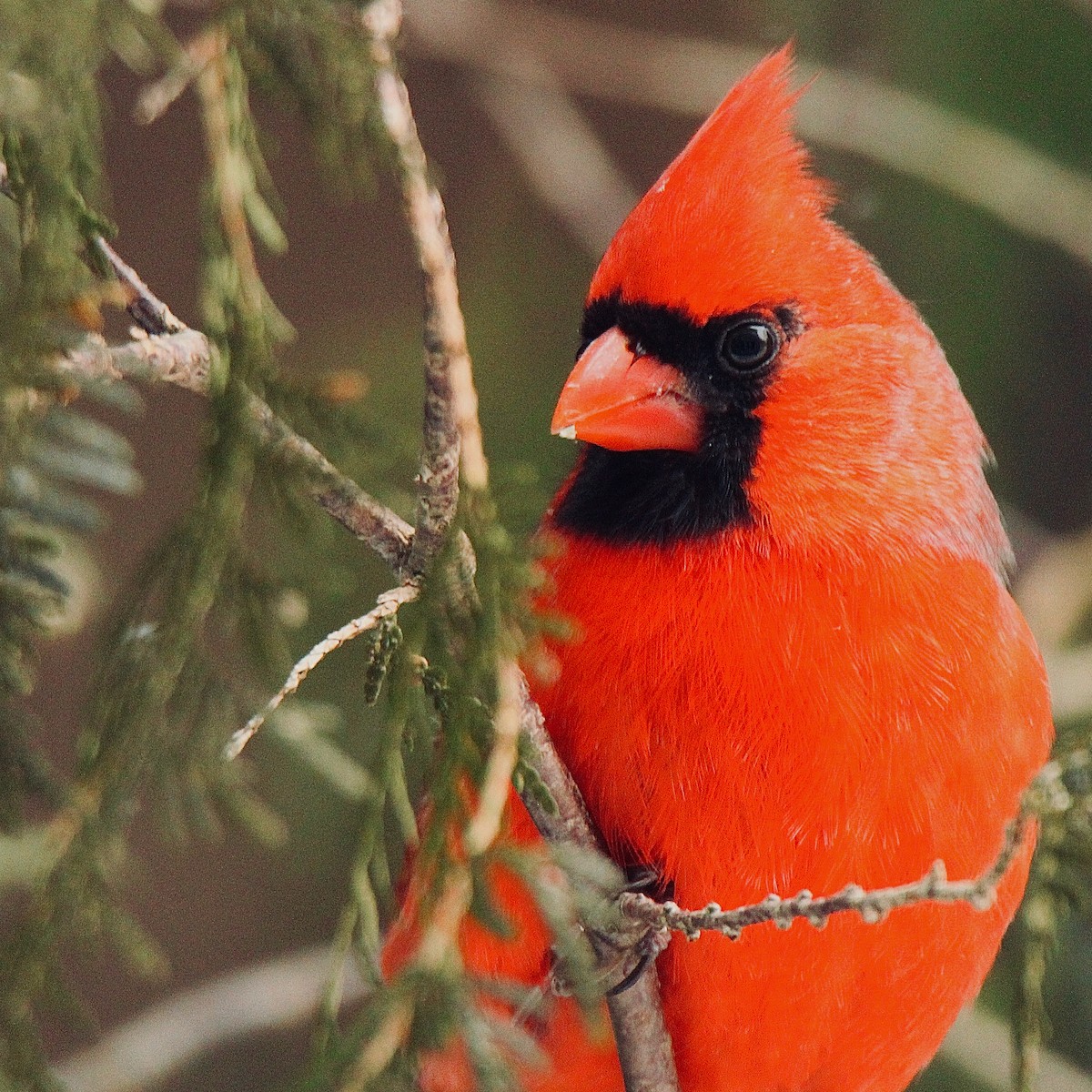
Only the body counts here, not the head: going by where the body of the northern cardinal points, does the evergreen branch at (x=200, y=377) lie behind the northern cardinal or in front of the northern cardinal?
in front

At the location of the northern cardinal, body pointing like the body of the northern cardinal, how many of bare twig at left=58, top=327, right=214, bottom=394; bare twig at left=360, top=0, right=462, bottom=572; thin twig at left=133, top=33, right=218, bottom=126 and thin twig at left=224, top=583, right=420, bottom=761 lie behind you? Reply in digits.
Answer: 0

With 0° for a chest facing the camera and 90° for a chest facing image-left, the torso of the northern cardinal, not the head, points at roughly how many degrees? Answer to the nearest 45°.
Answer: approximately 45°

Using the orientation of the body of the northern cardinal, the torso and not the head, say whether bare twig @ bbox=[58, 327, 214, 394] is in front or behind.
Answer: in front

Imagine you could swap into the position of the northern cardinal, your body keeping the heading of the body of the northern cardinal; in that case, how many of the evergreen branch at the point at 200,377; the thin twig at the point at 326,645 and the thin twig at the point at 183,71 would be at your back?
0

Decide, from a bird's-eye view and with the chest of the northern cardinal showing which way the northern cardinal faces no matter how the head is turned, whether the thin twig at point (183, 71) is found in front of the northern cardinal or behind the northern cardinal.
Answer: in front

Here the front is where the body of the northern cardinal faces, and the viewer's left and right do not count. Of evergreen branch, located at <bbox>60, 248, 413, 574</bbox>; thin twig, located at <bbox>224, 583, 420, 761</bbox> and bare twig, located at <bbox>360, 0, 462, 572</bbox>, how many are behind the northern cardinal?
0

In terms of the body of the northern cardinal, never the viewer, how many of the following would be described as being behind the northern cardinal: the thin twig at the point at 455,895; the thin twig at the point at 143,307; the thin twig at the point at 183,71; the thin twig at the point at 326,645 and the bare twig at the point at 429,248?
0

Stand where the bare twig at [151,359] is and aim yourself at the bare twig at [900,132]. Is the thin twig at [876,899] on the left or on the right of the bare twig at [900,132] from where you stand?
right

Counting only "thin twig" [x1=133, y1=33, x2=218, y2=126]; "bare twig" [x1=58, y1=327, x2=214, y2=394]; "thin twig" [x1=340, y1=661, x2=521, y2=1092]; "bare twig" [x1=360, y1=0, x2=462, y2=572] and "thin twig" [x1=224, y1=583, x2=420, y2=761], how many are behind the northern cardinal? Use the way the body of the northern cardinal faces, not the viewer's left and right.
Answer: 0

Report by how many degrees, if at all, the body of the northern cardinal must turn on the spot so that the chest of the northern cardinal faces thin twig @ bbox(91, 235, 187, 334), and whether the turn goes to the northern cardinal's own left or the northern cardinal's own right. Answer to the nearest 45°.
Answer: approximately 90° to the northern cardinal's own right

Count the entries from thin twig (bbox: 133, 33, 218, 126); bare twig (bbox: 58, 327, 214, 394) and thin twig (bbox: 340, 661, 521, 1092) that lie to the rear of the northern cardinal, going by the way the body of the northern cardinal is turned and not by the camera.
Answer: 0

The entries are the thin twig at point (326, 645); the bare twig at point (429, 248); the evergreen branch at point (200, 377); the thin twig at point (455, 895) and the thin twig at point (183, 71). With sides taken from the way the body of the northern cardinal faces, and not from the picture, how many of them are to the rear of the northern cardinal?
0
